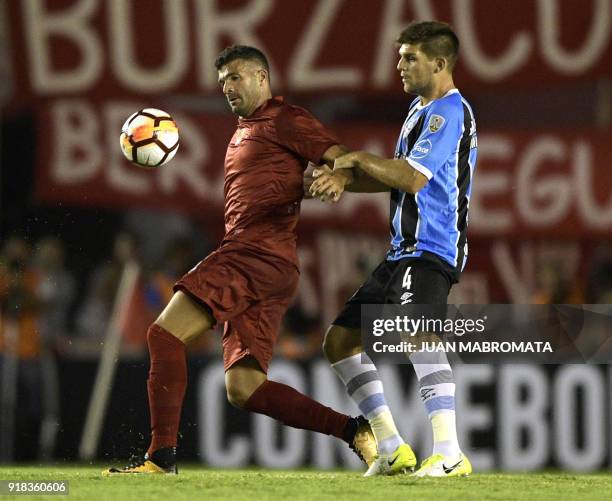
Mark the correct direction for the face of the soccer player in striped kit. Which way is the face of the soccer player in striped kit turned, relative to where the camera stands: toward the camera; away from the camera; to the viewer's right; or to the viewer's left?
to the viewer's left

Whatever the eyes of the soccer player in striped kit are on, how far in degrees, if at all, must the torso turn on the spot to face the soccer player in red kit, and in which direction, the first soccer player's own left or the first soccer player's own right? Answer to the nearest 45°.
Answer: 0° — they already face them

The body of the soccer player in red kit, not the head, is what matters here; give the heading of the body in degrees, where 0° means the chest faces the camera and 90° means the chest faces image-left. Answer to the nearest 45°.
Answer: approximately 45°

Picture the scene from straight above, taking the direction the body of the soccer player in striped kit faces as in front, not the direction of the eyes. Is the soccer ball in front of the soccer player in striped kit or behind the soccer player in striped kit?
in front

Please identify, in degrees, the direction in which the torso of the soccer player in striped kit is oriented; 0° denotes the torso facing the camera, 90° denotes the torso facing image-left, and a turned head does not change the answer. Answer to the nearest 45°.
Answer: approximately 90°

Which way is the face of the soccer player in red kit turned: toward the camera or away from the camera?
toward the camera

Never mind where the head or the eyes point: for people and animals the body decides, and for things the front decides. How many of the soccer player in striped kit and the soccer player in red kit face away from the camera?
0
